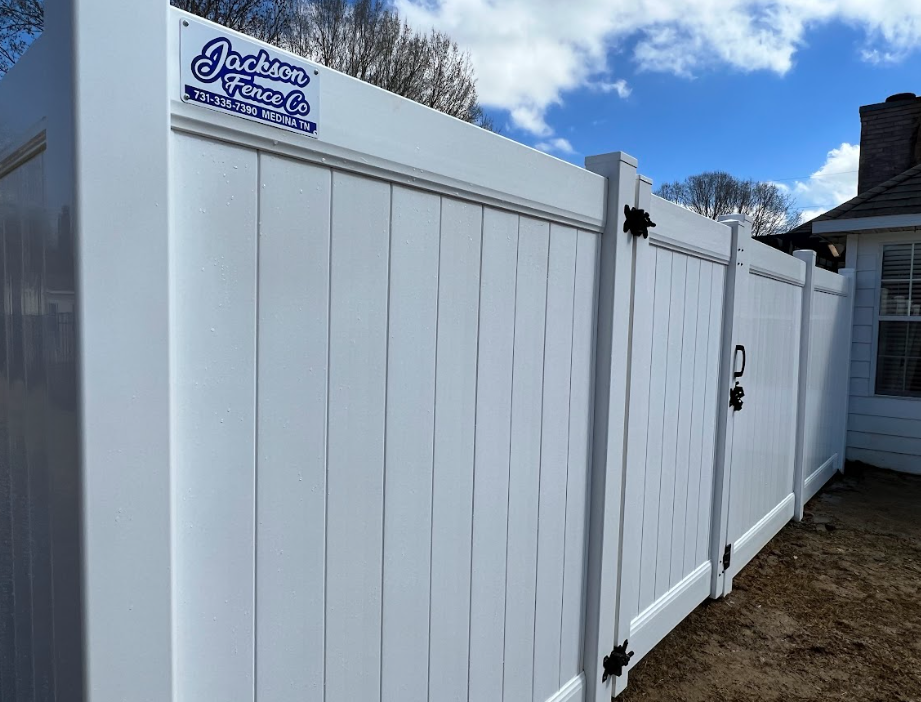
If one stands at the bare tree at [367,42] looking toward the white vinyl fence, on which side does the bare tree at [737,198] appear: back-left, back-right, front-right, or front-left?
back-left
